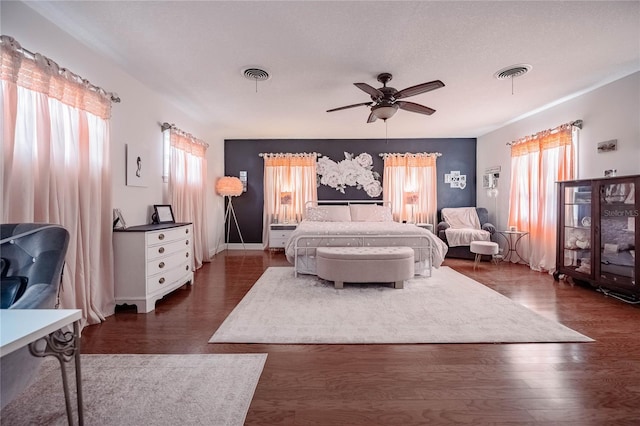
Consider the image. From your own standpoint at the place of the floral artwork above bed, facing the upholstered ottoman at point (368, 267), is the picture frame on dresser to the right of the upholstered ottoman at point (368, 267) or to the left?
right

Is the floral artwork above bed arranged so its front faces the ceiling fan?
yes

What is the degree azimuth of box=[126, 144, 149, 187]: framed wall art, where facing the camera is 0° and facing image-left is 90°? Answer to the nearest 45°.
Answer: approximately 315°

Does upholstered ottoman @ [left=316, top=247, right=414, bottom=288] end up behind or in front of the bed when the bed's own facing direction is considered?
in front

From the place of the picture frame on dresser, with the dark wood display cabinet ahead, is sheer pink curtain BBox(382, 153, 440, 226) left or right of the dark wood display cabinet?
left

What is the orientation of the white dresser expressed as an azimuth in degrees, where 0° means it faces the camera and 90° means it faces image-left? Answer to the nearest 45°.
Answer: approximately 315°

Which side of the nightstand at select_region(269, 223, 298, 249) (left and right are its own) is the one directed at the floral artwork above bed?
left

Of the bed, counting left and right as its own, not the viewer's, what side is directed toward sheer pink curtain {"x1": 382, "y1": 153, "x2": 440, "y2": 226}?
back

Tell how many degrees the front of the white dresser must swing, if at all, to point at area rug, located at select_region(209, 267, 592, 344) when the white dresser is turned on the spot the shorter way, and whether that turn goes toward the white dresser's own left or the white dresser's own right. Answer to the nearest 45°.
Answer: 0° — it already faces it

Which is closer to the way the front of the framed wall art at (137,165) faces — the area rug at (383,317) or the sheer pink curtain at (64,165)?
the area rug

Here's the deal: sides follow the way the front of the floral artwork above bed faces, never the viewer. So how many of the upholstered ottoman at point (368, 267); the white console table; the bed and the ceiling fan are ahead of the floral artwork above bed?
4

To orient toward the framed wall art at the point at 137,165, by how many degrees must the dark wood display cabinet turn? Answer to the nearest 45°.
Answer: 0° — it already faces it

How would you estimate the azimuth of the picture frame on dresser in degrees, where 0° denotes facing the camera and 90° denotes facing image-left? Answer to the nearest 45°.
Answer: approximately 315°

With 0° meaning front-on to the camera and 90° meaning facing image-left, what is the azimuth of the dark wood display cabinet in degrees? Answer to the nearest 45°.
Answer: approximately 45°
